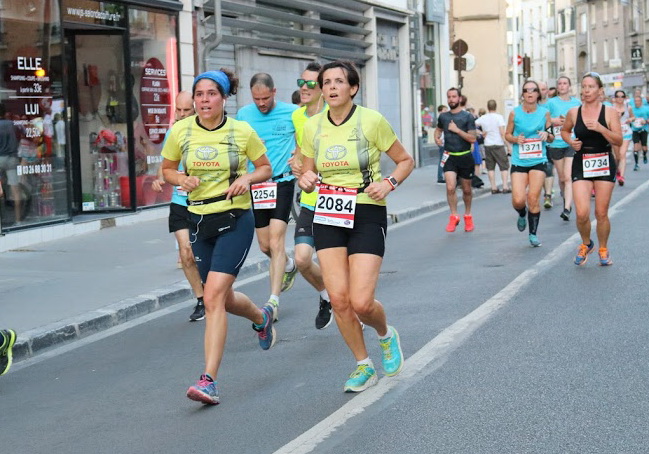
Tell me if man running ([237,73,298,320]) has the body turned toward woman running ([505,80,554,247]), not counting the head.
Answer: no

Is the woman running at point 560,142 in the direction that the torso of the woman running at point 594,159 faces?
no

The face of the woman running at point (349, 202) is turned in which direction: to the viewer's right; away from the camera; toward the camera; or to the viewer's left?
toward the camera

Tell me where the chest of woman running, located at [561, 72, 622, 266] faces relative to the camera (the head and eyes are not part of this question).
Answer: toward the camera

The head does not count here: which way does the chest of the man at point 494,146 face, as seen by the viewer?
away from the camera

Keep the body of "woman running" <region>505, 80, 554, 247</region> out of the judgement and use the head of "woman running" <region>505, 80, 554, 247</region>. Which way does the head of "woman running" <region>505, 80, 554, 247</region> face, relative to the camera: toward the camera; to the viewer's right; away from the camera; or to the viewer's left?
toward the camera

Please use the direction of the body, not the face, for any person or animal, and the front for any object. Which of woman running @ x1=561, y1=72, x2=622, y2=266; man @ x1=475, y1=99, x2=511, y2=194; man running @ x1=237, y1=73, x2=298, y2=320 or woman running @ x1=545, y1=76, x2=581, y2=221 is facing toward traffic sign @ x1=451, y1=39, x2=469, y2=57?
man @ x1=475, y1=99, x2=511, y2=194

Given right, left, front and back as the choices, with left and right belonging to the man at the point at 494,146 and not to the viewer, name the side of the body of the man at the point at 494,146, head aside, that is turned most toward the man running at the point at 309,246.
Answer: back

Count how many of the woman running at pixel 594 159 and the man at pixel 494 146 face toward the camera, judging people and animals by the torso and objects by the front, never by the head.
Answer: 1

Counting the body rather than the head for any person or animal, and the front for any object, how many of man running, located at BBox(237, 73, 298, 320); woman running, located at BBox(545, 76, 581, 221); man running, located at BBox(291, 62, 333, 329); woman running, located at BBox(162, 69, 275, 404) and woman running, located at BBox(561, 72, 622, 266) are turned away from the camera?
0

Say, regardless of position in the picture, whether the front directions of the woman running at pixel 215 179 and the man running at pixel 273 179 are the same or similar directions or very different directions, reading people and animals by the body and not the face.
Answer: same or similar directions

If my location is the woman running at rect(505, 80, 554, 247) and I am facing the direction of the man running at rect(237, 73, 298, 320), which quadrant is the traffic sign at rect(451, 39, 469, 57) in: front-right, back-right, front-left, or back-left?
back-right

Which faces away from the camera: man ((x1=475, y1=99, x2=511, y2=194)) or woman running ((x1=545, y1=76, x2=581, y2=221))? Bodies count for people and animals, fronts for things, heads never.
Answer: the man

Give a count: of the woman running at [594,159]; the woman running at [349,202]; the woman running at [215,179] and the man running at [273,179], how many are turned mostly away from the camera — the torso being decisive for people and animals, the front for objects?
0

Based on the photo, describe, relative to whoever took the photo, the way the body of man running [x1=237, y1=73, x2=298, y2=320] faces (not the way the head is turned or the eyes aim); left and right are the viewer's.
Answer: facing the viewer and to the left of the viewer

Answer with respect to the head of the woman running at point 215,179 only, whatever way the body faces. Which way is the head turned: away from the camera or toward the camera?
toward the camera

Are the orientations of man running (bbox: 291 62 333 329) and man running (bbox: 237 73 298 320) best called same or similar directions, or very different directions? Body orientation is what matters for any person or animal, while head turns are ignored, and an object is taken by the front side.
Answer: same or similar directions
